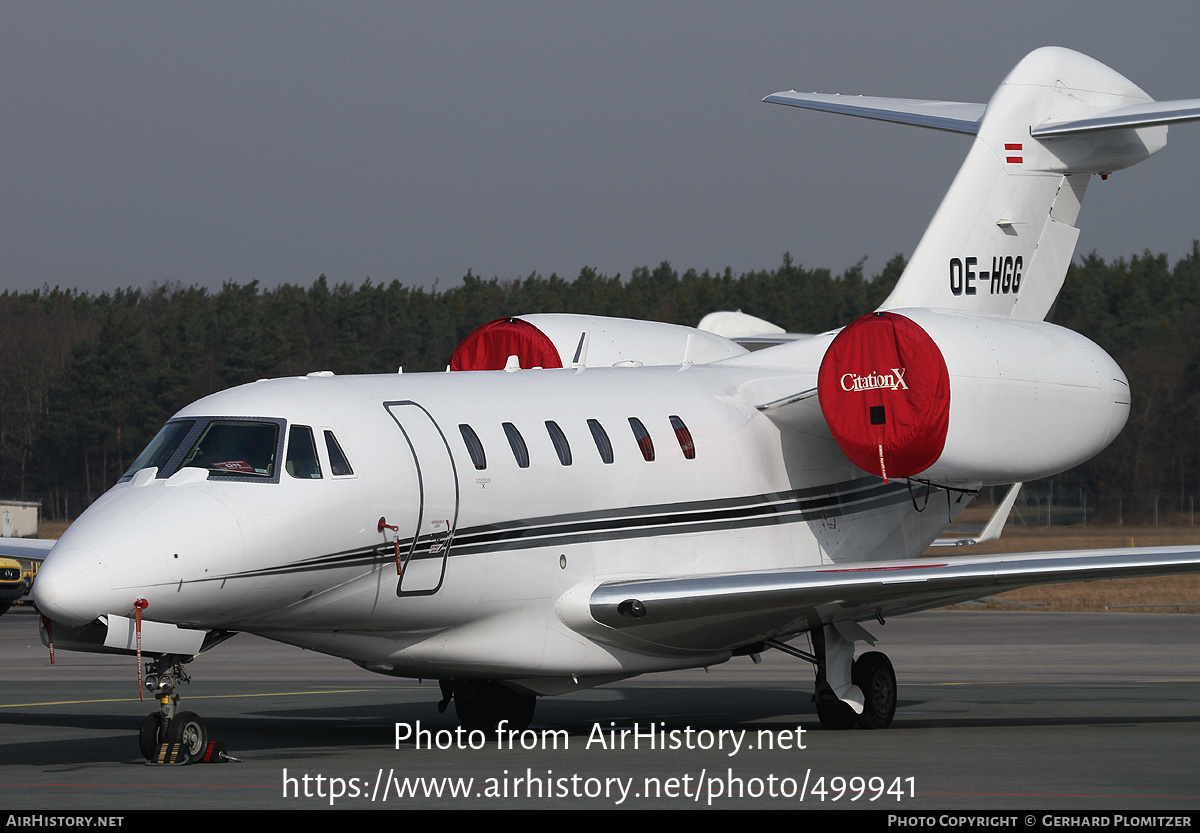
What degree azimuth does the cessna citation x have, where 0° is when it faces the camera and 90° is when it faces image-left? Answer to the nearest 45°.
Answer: approximately 45°
